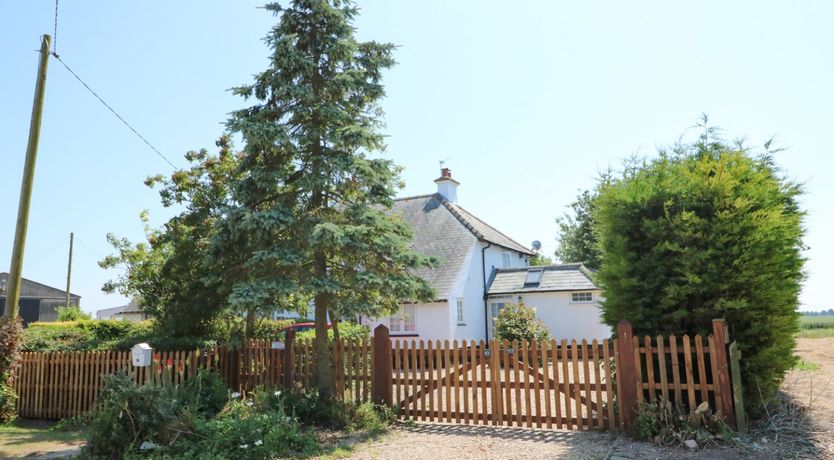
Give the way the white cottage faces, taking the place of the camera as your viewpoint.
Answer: facing the viewer and to the left of the viewer

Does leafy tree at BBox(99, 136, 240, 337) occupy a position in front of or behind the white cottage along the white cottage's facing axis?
in front

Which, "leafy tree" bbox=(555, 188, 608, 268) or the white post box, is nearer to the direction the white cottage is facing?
the white post box

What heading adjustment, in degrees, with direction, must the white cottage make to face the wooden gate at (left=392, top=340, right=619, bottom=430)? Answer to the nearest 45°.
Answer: approximately 45° to its left

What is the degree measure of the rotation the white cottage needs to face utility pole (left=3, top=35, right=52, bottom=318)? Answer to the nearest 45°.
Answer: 0° — it already faces it

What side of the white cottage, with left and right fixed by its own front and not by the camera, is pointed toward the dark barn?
right

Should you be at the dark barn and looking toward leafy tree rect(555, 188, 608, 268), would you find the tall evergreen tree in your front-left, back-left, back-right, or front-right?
front-right

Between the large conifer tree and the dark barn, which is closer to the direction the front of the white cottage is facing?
the large conifer tree

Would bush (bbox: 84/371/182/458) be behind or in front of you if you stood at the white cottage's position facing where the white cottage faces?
in front

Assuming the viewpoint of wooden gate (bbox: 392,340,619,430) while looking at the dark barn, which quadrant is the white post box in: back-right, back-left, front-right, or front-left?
front-left

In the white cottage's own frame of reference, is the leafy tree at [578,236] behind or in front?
behind

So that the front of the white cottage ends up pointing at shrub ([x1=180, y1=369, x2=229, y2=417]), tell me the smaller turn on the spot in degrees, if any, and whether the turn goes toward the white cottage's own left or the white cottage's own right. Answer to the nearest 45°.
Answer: approximately 45° to the white cottage's own left
